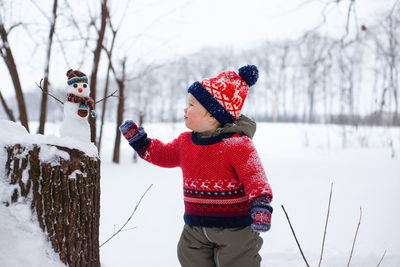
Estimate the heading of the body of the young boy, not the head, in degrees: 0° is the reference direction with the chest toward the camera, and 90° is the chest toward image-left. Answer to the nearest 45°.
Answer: approximately 45°

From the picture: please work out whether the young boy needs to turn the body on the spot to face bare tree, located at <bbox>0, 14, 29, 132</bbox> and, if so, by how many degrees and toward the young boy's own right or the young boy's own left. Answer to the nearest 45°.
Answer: approximately 90° to the young boy's own right

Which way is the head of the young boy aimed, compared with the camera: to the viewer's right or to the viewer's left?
to the viewer's left
